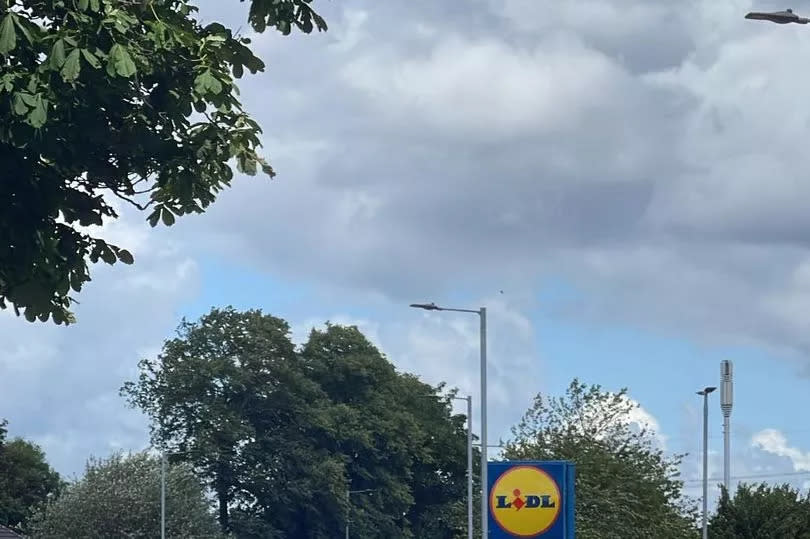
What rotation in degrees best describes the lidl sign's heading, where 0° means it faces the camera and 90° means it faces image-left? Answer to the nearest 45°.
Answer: approximately 0°

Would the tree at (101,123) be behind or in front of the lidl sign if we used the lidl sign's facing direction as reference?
in front
